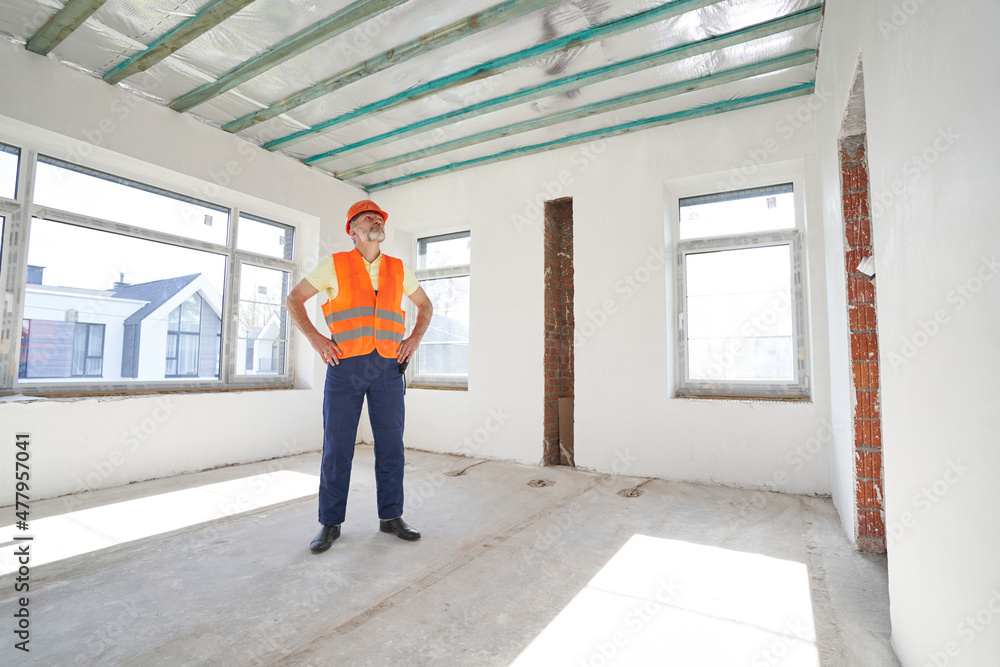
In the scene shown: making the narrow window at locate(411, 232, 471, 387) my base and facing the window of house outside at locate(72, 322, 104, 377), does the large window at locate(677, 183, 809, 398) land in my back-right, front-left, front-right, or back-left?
back-right

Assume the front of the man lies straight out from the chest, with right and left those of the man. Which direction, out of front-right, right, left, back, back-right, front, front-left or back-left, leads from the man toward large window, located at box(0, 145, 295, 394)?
back-right

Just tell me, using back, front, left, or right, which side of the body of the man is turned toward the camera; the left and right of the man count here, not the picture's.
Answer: front

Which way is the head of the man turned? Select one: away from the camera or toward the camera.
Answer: toward the camera
